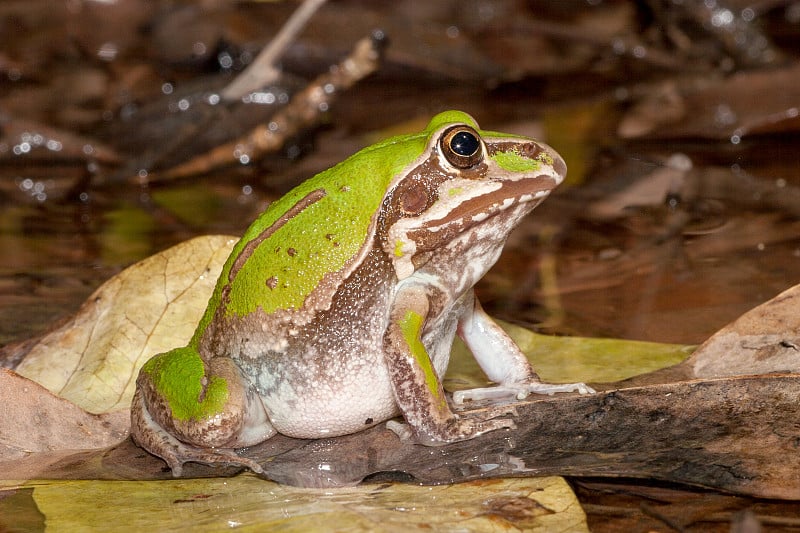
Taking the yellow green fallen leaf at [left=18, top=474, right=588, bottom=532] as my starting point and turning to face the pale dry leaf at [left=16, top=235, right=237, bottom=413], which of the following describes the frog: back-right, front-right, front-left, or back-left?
front-right

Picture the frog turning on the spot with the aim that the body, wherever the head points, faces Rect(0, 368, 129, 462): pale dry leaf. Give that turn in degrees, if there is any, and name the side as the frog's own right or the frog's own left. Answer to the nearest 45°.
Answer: approximately 180°

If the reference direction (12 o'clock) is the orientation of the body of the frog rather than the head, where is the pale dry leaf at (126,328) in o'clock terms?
The pale dry leaf is roughly at 7 o'clock from the frog.

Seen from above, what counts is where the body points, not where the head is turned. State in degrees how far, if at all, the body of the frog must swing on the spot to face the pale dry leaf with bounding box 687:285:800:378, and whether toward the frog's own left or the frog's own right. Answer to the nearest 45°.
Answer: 0° — it already faces it

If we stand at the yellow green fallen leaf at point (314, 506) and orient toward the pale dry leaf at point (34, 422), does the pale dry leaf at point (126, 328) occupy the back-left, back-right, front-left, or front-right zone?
front-right

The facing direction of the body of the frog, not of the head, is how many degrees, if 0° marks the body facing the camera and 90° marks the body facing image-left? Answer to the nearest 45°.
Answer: approximately 270°

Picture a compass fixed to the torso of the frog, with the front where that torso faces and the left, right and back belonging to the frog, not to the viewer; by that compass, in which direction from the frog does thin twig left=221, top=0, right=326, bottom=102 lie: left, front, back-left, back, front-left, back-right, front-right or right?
left

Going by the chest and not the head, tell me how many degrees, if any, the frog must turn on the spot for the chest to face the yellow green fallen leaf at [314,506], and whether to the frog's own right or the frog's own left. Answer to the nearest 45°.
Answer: approximately 90° to the frog's own right

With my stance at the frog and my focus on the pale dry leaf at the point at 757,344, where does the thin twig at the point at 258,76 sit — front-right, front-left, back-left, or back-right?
back-left
